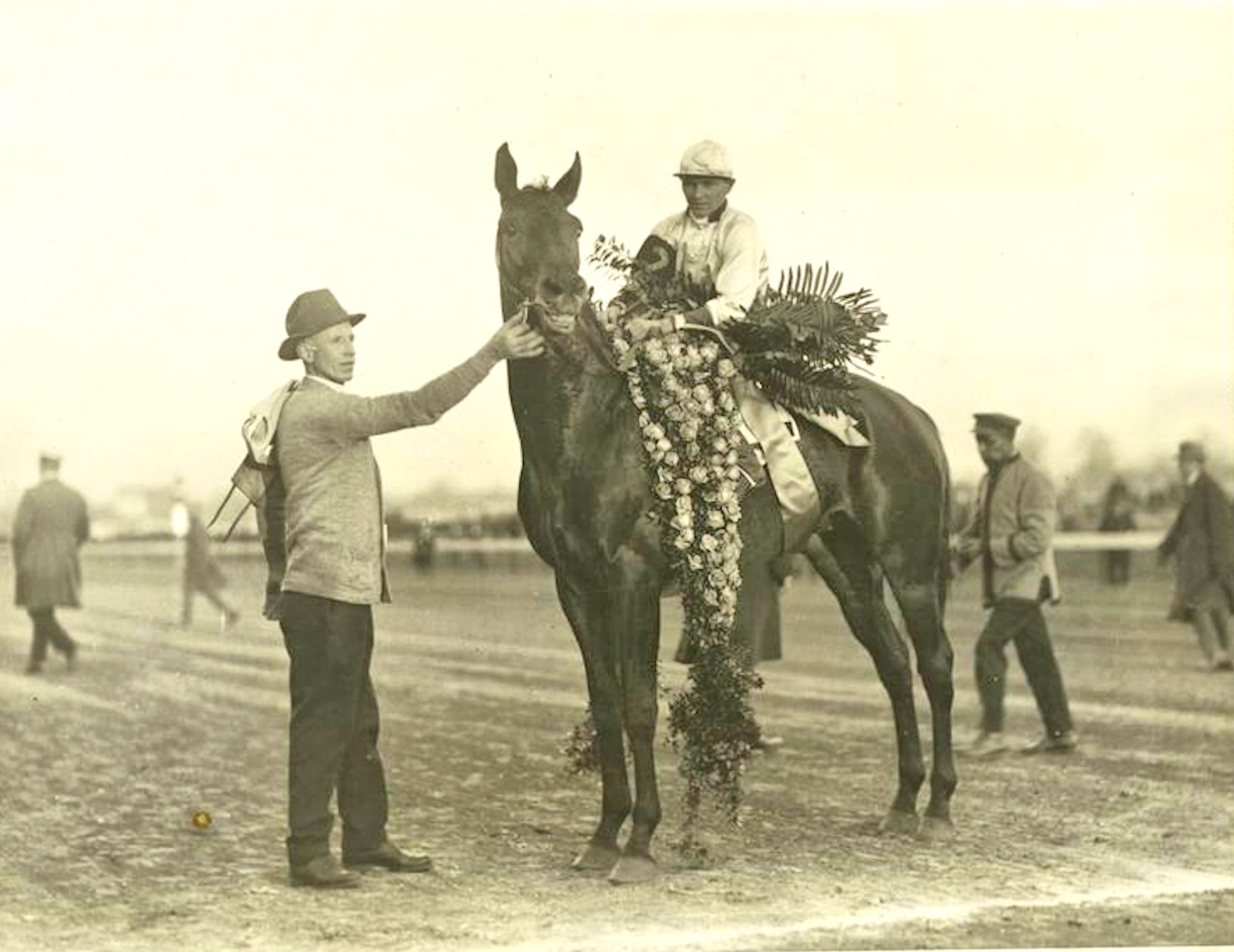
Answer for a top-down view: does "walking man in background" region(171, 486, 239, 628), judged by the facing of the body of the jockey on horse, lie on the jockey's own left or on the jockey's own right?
on the jockey's own right

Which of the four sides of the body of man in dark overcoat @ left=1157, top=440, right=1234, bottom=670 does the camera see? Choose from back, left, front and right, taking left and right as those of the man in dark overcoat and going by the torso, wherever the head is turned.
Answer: left

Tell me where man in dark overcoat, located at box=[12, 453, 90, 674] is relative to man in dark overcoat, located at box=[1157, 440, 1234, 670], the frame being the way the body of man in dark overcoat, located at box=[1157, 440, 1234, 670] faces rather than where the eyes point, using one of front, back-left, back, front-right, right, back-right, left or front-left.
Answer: front-left

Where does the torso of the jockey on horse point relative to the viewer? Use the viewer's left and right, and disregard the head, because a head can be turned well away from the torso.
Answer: facing the viewer and to the left of the viewer

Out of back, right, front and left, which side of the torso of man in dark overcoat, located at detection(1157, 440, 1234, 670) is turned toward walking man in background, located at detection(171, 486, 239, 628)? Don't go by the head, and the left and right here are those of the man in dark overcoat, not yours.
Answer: front

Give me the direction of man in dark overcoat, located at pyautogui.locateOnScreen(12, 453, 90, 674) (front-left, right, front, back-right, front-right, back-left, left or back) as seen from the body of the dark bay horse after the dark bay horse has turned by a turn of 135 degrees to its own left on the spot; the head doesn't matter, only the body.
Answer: back-left

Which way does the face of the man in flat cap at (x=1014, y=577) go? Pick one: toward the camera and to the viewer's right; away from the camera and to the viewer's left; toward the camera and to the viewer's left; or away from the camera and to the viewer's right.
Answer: toward the camera and to the viewer's left
